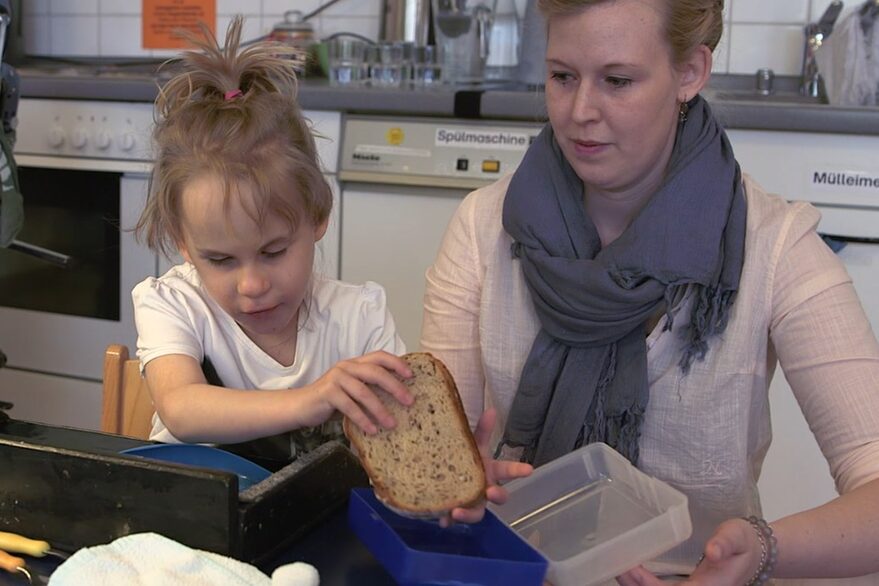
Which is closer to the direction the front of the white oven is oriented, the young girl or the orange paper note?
the young girl

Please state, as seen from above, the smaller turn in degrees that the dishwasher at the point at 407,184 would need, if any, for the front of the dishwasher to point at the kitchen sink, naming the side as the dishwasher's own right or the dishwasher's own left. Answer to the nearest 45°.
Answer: approximately 90° to the dishwasher's own left

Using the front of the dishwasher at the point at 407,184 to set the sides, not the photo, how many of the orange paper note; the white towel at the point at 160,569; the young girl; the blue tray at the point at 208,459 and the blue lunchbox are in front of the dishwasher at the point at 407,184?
4

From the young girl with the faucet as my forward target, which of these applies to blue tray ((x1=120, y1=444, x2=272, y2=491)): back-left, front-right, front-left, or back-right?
back-right

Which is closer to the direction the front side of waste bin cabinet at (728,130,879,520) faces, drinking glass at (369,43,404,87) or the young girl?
the young girl

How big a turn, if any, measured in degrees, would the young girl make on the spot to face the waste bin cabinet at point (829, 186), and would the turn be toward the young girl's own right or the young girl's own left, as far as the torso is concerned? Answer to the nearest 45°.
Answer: approximately 135° to the young girl's own left

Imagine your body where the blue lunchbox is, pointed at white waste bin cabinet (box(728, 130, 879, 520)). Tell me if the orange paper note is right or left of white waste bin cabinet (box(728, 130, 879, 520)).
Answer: left

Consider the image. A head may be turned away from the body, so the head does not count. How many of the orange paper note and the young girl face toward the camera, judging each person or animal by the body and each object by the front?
2

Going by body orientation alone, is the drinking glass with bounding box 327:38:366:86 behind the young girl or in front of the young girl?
behind

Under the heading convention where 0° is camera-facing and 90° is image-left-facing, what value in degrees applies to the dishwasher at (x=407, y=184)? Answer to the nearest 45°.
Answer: approximately 0°

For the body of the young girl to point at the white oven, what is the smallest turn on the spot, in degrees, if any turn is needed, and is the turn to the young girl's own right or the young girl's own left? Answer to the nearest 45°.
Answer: approximately 180°
